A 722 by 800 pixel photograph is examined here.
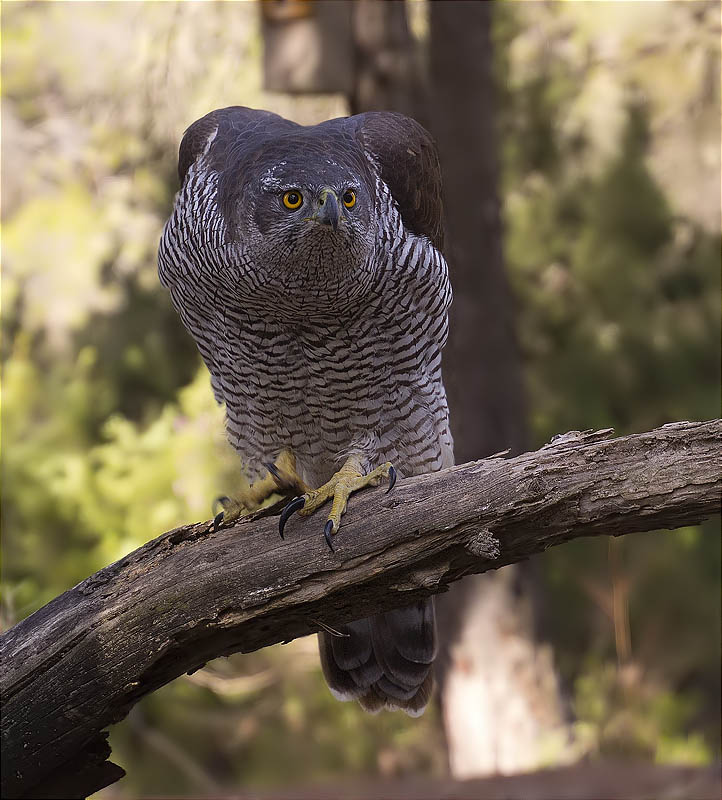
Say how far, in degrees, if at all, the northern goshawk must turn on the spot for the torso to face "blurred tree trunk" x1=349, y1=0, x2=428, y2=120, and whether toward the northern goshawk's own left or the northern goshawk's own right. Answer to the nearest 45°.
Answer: approximately 180°

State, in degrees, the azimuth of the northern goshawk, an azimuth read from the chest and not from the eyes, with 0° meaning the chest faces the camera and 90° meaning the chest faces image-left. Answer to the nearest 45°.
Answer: approximately 0°

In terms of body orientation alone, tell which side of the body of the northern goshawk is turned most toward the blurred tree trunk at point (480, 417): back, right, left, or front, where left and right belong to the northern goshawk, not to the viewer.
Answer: back
